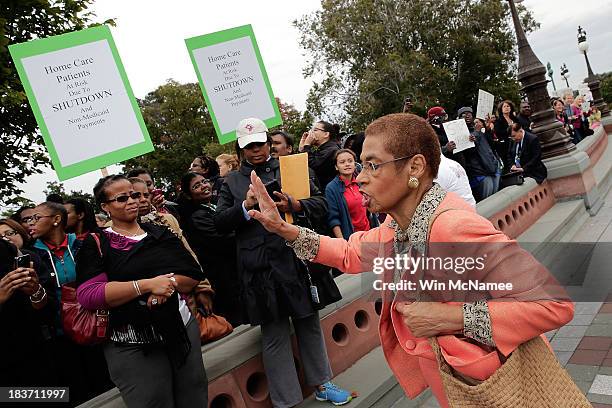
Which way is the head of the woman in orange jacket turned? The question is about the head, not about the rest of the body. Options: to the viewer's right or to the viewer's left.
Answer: to the viewer's left

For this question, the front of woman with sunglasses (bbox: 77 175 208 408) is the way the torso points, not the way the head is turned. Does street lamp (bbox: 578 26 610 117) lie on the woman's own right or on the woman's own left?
on the woman's own left

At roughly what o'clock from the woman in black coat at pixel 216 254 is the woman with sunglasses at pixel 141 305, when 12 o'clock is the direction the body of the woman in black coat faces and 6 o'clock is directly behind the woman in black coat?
The woman with sunglasses is roughly at 2 o'clock from the woman in black coat.

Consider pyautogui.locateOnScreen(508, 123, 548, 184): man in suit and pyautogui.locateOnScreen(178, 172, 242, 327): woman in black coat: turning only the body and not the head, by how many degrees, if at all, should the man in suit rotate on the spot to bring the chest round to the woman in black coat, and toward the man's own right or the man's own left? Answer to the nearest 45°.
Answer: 0° — they already face them

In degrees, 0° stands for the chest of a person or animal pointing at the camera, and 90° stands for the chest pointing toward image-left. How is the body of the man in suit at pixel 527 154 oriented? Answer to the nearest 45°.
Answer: approximately 45°

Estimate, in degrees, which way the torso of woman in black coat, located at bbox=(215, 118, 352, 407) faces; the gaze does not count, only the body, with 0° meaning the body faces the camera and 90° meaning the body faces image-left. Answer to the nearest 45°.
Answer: approximately 0°

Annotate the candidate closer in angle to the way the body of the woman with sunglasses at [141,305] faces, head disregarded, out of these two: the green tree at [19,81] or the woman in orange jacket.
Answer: the woman in orange jacket

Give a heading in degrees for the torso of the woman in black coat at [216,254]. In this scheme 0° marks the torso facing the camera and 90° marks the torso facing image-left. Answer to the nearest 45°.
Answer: approximately 315°
